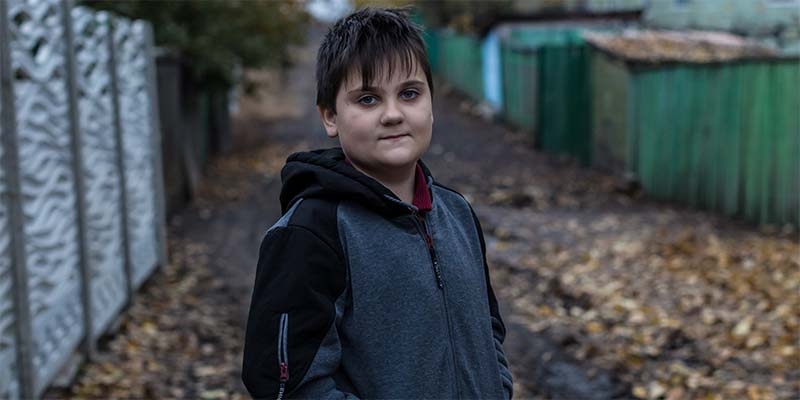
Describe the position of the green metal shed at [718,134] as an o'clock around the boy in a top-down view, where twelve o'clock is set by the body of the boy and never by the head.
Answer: The green metal shed is roughly at 8 o'clock from the boy.

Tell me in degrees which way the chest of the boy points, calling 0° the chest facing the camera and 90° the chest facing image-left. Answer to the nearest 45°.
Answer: approximately 315°

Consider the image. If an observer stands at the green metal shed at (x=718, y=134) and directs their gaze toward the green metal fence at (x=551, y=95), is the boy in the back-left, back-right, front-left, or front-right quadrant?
back-left
